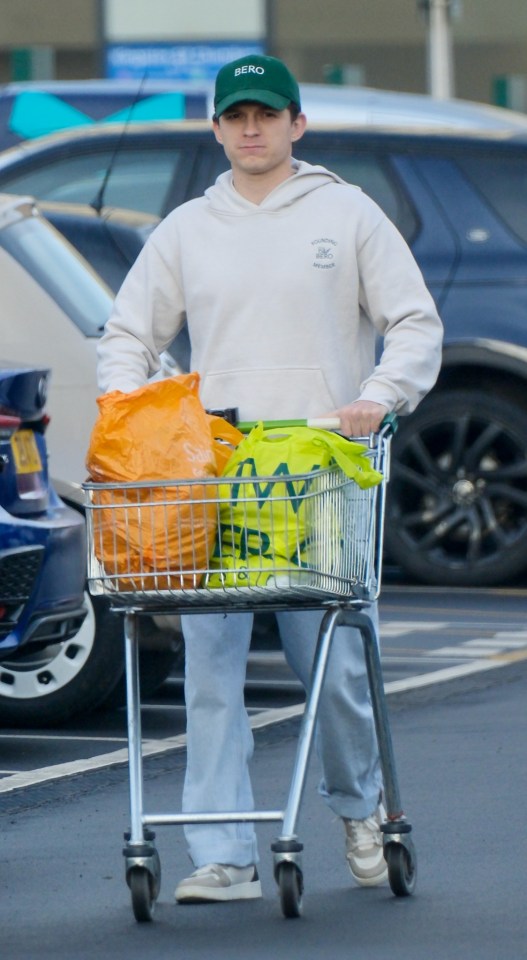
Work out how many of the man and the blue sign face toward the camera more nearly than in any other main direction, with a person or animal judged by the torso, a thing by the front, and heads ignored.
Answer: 2

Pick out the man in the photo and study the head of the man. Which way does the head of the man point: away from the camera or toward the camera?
toward the camera

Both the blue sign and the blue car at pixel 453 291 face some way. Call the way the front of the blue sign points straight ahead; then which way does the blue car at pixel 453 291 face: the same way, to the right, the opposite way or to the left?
to the right

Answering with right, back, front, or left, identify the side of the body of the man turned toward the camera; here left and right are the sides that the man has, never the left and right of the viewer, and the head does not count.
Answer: front

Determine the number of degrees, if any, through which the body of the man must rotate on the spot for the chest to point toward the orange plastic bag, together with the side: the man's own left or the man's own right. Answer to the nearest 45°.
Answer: approximately 45° to the man's own right

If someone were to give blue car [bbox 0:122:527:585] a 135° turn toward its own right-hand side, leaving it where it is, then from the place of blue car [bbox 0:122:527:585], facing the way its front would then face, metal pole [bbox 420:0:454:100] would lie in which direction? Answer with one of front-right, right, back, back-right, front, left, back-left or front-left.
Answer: front-left

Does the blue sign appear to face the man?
yes

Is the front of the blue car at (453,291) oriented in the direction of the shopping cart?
no

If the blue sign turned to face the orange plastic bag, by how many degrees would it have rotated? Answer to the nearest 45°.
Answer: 0° — it already faces it

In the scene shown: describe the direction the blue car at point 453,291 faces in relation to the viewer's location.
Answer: facing to the left of the viewer

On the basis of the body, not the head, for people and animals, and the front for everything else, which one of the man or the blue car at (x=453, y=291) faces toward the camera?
the man

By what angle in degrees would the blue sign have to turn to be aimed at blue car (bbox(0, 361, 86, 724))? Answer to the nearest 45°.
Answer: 0° — it already faces it

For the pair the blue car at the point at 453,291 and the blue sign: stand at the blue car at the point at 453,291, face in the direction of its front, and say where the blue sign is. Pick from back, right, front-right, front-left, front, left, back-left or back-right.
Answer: right

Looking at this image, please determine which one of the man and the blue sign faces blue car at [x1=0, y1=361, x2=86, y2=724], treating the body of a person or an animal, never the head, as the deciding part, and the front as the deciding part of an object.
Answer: the blue sign

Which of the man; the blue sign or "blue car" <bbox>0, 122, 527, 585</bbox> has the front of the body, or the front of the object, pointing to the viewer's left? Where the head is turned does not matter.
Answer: the blue car

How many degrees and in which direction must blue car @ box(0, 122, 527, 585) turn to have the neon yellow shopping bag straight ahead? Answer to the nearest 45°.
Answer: approximately 90° to its left
